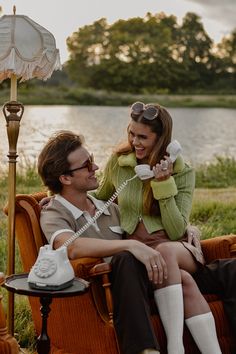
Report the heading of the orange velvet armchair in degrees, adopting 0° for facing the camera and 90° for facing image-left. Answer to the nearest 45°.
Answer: approximately 315°

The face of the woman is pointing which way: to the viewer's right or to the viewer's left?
to the viewer's left

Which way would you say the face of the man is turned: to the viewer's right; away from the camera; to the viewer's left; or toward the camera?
to the viewer's right
